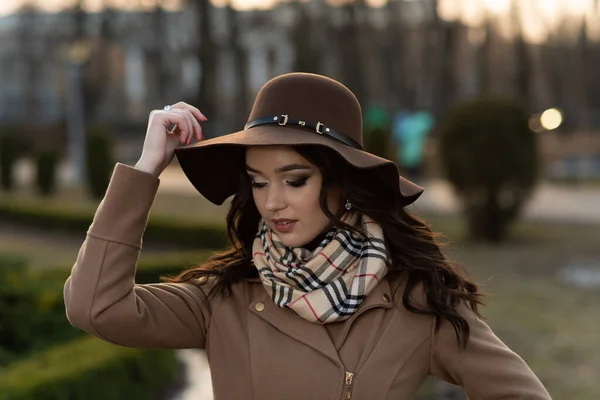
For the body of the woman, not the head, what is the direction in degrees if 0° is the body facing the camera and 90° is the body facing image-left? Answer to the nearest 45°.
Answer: approximately 0°

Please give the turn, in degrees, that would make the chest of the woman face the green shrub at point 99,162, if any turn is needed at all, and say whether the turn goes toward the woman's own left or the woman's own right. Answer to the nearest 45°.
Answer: approximately 180°

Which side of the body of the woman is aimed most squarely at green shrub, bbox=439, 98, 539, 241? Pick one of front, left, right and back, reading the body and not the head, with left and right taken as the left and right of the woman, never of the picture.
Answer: back

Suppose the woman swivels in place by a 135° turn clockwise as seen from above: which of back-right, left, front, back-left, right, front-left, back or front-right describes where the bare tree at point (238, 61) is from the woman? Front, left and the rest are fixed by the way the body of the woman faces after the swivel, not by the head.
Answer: front-right

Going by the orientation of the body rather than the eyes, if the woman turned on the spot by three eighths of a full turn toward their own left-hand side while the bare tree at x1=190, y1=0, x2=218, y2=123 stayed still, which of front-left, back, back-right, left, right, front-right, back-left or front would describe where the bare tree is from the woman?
front-left

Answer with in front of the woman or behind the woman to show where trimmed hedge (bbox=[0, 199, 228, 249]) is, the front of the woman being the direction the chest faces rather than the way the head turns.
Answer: behind

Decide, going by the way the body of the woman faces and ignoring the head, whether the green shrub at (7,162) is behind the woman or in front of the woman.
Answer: behind

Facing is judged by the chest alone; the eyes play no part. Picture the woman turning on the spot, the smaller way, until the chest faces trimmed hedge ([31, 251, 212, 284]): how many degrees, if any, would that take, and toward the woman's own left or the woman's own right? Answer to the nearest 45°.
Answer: approximately 180°
